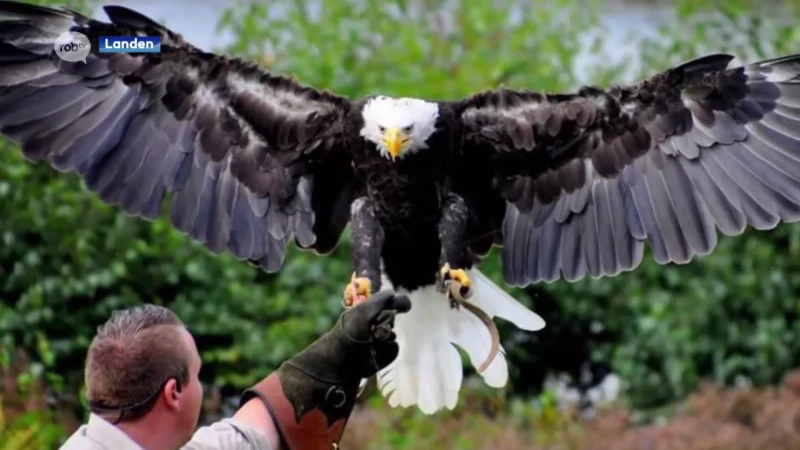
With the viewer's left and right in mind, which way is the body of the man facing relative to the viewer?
facing away from the viewer and to the right of the viewer

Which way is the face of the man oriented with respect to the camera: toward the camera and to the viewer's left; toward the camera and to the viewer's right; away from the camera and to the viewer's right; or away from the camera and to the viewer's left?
away from the camera and to the viewer's right

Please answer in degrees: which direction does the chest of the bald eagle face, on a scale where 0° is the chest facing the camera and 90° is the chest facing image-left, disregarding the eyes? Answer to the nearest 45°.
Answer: approximately 0°
